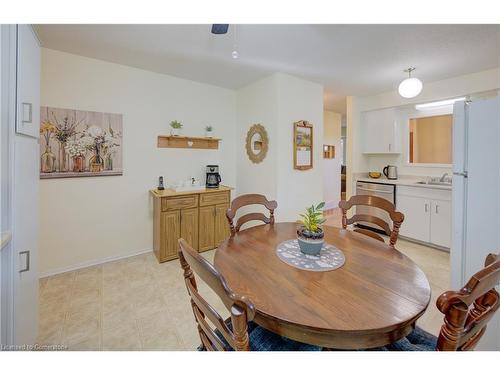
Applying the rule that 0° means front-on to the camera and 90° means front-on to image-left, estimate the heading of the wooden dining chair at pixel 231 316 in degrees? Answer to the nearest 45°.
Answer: approximately 225°

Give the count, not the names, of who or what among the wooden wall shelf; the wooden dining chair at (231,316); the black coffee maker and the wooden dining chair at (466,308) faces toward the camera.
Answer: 2

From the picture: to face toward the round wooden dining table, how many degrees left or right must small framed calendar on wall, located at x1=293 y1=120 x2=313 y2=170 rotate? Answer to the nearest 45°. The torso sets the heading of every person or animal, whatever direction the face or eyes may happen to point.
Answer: approximately 45° to its right

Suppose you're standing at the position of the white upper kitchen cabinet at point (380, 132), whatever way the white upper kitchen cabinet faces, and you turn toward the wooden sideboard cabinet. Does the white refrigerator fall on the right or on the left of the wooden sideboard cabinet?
left

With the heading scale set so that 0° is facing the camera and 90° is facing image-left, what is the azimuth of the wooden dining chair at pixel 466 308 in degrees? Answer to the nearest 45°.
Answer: approximately 135°

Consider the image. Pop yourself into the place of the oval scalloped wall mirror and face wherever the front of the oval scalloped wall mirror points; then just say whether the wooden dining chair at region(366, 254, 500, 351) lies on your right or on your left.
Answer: on your left

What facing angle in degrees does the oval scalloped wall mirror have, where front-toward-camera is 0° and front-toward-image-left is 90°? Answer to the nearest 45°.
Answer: approximately 45°
